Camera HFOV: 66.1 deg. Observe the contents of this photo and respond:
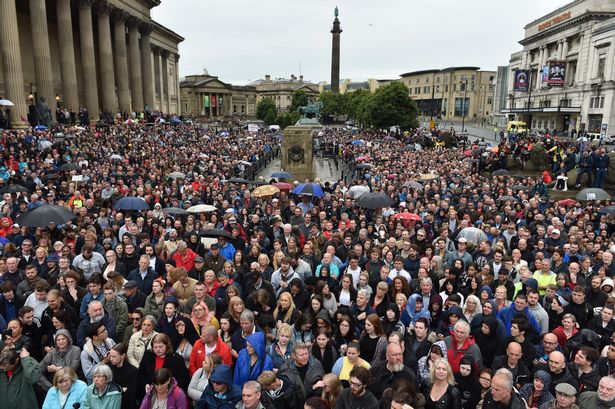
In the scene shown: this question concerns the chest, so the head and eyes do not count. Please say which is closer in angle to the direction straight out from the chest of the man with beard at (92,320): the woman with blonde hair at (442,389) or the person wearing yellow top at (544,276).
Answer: the woman with blonde hair

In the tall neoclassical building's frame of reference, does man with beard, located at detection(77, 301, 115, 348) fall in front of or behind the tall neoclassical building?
in front

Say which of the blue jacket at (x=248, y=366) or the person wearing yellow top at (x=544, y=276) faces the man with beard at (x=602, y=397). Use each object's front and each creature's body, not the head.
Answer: the person wearing yellow top

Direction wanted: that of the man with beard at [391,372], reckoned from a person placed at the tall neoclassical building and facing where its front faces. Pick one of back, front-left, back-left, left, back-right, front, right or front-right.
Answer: front-right

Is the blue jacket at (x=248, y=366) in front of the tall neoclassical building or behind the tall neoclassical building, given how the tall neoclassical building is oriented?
in front

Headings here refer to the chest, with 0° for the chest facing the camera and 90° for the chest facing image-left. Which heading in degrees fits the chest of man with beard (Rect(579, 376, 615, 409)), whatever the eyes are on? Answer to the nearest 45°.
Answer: approximately 45°

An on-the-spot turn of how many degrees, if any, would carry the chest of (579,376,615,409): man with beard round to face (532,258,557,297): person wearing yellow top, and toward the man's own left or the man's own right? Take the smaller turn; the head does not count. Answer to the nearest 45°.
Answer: approximately 135° to the man's own right

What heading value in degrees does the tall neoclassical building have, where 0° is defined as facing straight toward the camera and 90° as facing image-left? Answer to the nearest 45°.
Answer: approximately 315°

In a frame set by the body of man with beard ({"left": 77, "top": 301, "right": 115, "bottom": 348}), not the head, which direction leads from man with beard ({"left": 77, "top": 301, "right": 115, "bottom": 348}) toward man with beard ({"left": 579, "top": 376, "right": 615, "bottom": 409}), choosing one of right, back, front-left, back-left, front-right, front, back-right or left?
front-left

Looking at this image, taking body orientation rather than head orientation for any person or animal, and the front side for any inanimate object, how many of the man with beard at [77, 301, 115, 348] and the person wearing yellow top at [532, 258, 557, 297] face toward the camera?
2

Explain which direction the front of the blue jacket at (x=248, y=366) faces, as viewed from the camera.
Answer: facing the viewer and to the left of the viewer

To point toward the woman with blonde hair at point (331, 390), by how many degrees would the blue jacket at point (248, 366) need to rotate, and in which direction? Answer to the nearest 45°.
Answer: approximately 90° to its left

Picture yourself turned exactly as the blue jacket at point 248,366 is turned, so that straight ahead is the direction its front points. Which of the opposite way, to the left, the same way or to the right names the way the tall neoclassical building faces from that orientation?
to the left

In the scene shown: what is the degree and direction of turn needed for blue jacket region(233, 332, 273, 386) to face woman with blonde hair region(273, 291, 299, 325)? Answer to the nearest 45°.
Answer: approximately 135° to its right

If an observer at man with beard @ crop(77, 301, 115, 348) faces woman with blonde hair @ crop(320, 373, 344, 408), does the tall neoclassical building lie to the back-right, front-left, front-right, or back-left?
back-left

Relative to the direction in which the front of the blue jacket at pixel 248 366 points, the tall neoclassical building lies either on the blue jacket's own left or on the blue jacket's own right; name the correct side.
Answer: on the blue jacket's own right

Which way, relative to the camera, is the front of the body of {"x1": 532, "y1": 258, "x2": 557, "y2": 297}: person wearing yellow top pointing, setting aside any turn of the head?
toward the camera

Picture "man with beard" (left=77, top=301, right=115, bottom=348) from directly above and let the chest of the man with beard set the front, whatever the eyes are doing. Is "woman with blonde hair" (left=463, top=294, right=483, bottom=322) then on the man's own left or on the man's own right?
on the man's own left

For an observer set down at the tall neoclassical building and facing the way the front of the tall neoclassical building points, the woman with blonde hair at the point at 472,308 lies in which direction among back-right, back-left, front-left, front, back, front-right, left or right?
front-right

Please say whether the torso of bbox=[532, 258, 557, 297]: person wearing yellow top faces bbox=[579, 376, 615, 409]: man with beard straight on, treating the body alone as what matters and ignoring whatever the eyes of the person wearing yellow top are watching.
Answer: yes
